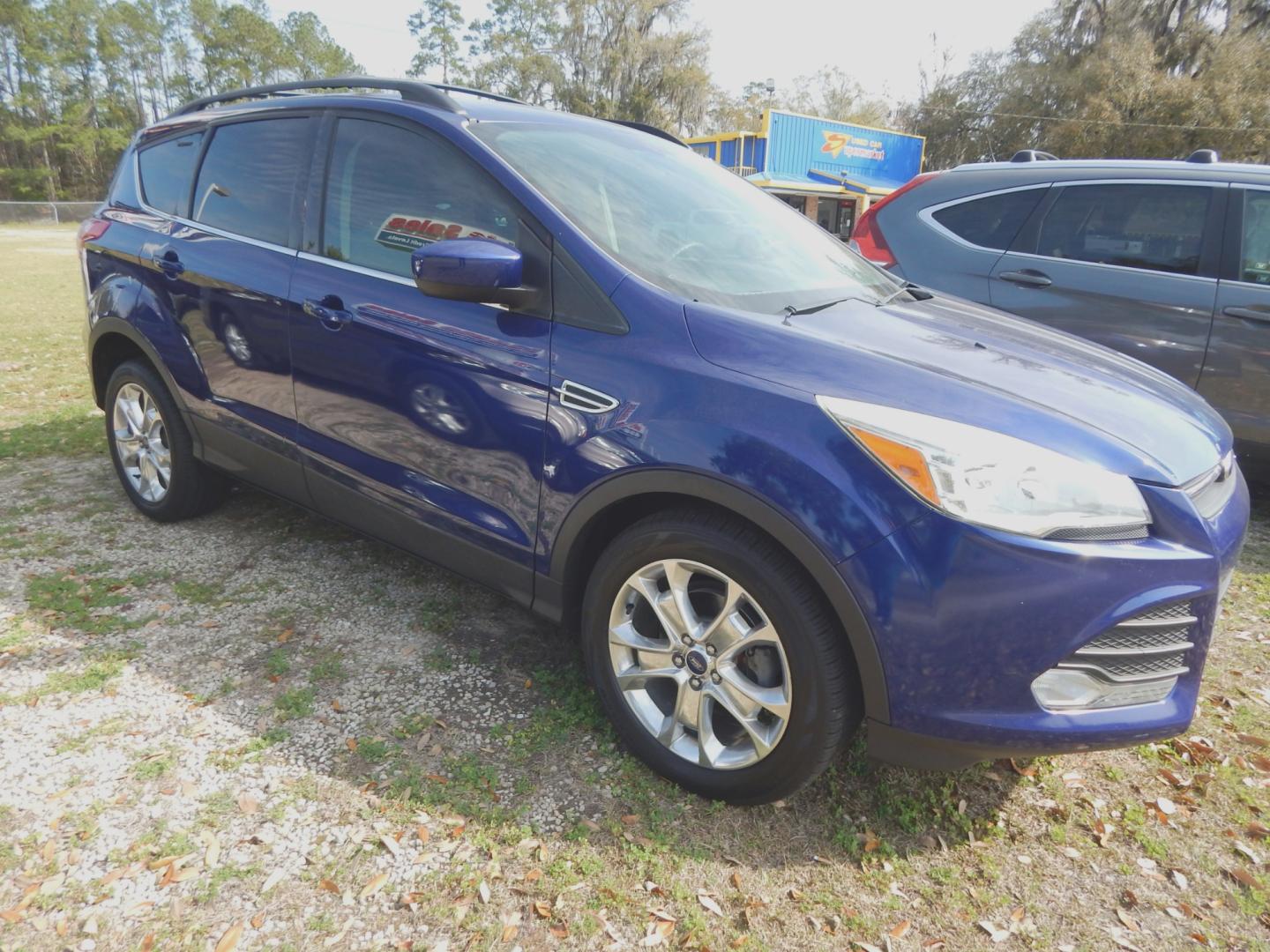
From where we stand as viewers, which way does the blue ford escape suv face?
facing the viewer and to the right of the viewer

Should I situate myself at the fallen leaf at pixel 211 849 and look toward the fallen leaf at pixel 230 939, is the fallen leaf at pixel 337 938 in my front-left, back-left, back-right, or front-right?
front-left

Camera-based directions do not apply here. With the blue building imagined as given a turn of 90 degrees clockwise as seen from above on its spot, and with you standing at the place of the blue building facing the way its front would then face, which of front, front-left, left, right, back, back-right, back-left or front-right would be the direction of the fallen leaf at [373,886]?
front-left

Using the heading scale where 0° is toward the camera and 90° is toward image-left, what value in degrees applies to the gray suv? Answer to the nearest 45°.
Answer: approximately 270°

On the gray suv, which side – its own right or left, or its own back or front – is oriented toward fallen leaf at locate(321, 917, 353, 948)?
right

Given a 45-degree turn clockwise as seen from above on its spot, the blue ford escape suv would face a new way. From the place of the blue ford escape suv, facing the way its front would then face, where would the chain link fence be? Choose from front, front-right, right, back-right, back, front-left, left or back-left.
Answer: back-right

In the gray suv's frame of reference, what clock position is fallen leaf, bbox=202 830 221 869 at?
The fallen leaf is roughly at 4 o'clock from the gray suv.

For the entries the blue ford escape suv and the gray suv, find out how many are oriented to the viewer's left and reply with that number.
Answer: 0

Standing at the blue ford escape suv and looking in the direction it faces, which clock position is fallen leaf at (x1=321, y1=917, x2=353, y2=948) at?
The fallen leaf is roughly at 3 o'clock from the blue ford escape suv.

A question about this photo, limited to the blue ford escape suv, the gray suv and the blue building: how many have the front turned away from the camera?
0

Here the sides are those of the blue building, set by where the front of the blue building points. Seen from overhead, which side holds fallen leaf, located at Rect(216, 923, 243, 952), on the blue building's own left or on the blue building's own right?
on the blue building's own right

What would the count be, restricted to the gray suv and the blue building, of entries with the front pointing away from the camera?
0
